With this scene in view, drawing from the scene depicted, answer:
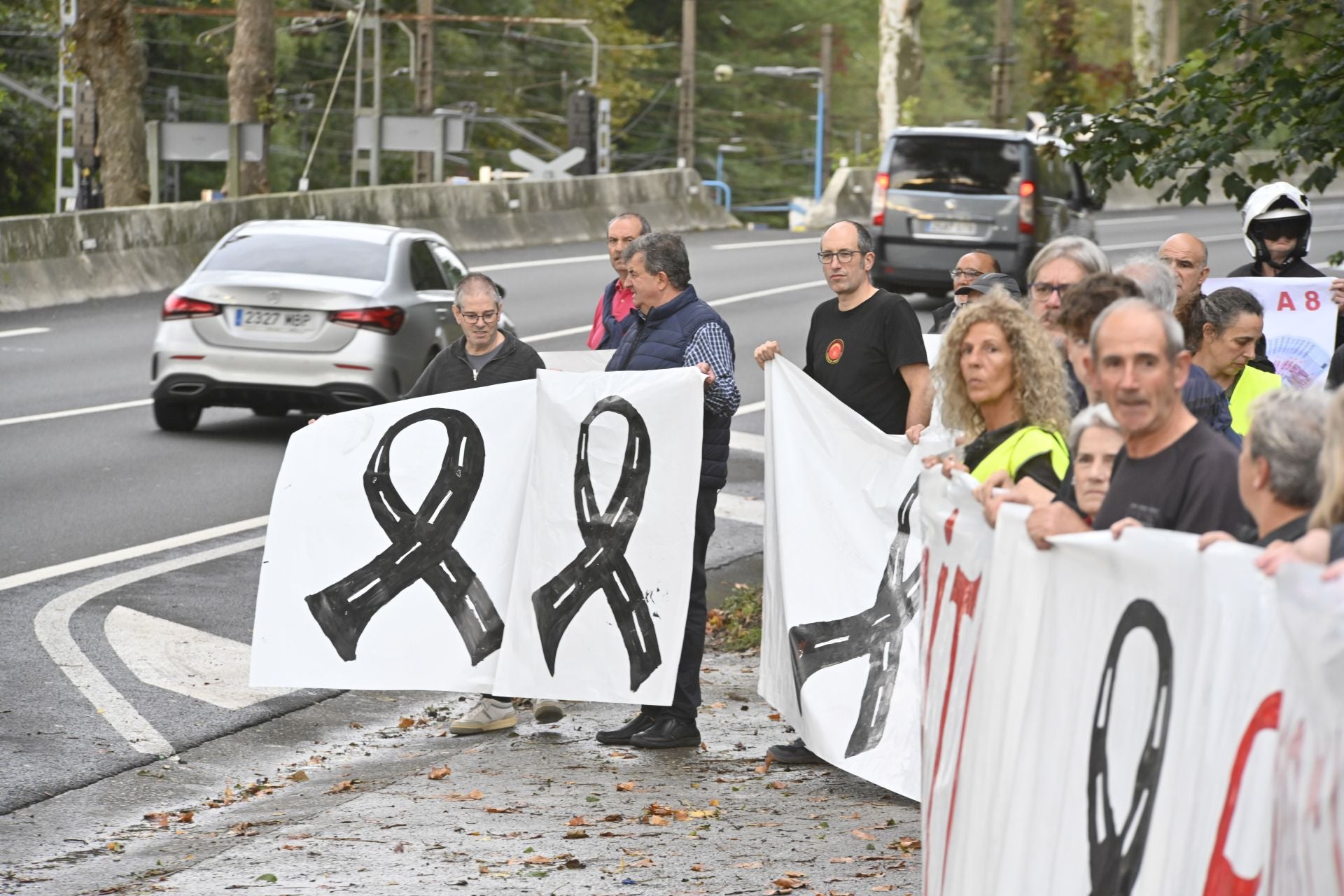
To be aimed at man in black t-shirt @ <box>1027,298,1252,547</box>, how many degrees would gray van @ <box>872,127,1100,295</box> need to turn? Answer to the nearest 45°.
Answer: approximately 135° to its right

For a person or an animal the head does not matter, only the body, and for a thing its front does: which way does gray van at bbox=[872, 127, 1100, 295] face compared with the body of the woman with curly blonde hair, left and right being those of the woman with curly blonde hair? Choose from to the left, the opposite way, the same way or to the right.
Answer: the opposite way

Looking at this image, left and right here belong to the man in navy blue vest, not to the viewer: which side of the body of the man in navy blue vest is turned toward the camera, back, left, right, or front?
left

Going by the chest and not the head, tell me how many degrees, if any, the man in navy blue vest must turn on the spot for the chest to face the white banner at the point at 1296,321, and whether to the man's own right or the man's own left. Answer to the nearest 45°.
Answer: approximately 180°

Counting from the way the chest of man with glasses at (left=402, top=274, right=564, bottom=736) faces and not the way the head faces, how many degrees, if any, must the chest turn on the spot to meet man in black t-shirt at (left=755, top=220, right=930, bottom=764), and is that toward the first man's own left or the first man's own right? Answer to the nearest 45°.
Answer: approximately 90° to the first man's own left

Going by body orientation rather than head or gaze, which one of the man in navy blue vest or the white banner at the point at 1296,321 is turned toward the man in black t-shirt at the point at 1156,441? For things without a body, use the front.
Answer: the white banner

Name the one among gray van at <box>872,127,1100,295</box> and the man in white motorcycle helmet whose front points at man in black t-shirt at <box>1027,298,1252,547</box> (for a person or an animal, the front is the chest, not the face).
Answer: the man in white motorcycle helmet

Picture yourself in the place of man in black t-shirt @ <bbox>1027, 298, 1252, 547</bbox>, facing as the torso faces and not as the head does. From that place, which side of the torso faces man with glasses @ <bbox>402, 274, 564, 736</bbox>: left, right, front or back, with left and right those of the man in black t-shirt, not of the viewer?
right

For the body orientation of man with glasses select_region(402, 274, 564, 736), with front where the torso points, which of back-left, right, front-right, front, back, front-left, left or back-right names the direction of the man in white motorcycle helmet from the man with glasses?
back-left

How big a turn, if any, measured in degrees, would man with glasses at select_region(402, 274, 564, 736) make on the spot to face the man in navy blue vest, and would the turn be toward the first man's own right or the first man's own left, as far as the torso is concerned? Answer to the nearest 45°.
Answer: approximately 90° to the first man's own left
